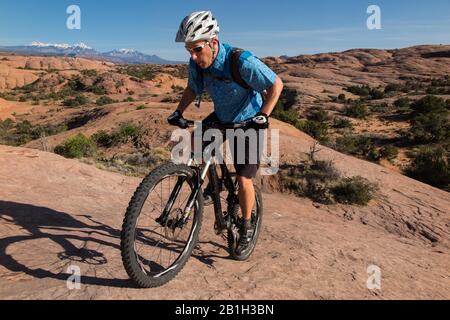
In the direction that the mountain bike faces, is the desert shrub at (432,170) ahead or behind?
behind

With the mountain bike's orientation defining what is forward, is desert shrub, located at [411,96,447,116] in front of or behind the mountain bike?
behind

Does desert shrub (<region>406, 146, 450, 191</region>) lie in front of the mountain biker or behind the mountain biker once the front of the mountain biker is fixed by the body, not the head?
behind

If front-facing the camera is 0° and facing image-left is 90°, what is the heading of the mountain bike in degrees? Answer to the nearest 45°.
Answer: approximately 45°

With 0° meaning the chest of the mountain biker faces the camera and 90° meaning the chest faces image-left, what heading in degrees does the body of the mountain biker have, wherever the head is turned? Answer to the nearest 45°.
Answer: approximately 45°

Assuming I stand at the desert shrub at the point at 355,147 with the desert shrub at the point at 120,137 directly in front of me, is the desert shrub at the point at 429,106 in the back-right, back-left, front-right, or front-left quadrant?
back-right

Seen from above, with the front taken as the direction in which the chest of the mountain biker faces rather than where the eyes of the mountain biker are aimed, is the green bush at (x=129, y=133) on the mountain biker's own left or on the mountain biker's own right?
on the mountain biker's own right

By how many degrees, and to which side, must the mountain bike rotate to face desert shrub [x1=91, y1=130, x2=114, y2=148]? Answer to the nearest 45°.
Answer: approximately 135° to its right
